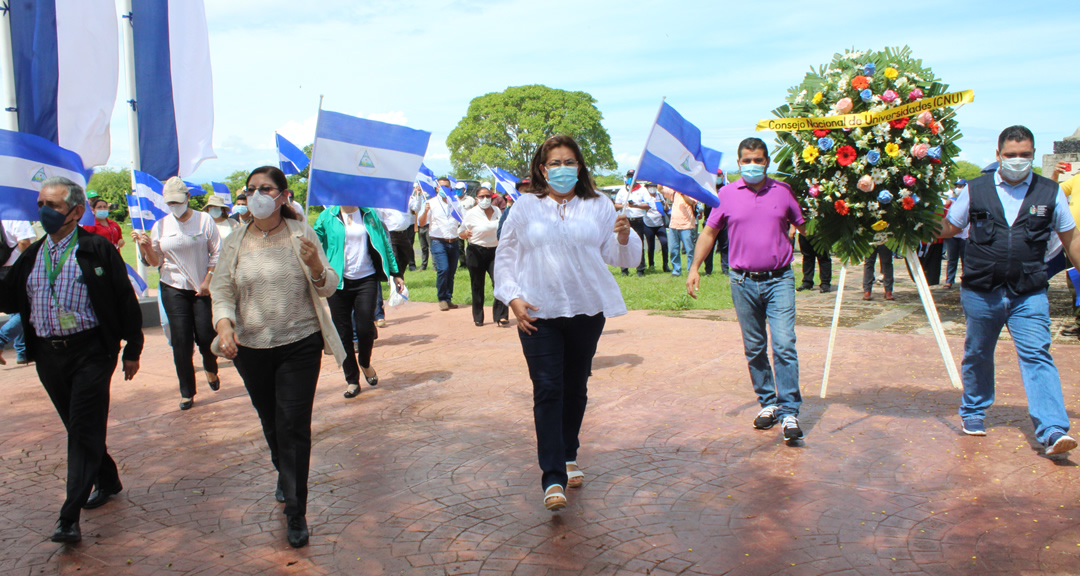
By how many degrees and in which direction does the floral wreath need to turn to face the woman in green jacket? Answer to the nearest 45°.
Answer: approximately 90° to its right

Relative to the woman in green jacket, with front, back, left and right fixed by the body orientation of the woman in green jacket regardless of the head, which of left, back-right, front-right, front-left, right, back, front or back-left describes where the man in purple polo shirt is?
front-left

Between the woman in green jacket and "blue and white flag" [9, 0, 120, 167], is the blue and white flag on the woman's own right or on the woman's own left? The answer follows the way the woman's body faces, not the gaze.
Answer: on the woman's own right

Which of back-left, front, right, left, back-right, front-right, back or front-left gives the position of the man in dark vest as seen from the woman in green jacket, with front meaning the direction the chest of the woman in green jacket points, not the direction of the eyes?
front-left

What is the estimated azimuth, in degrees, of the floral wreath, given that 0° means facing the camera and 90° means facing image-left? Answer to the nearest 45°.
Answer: approximately 0°

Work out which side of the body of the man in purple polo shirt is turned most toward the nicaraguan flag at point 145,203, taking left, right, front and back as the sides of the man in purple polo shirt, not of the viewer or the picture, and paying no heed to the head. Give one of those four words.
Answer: right

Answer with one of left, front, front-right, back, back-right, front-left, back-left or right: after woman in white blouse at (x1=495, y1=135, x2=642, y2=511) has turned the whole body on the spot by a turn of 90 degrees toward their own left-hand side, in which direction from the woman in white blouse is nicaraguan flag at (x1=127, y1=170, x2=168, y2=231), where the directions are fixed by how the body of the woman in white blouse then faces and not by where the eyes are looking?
back-left

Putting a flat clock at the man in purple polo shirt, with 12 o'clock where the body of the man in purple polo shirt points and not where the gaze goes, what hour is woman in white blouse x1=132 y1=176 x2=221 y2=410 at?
The woman in white blouse is roughly at 3 o'clock from the man in purple polo shirt.

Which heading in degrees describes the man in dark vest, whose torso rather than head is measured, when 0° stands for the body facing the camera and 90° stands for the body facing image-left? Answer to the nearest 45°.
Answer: approximately 0°
